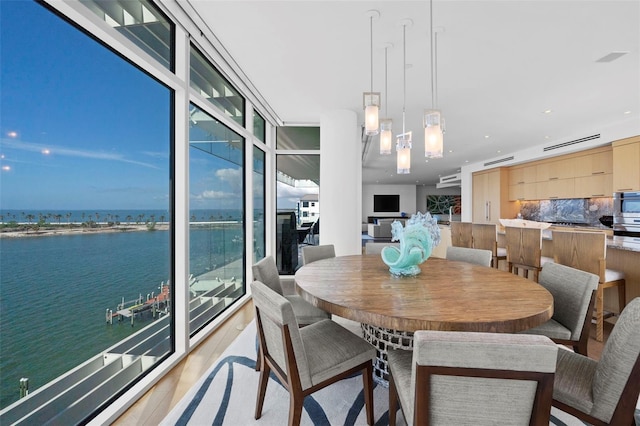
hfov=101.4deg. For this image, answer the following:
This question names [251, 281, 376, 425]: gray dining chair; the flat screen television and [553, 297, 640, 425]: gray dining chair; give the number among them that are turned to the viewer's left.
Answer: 1

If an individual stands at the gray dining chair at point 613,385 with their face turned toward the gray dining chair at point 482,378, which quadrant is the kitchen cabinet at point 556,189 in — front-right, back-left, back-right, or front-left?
back-right

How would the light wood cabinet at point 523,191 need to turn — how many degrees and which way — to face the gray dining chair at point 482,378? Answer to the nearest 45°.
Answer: approximately 45° to its left

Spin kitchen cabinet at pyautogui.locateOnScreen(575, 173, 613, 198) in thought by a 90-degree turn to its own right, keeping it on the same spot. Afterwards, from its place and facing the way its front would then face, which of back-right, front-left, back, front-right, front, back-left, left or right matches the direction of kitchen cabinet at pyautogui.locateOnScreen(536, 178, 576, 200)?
front

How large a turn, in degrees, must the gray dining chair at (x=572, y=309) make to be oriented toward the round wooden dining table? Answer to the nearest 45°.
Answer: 0° — it already faces it

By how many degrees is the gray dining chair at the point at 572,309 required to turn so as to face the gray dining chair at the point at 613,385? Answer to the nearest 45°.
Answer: approximately 45° to its left

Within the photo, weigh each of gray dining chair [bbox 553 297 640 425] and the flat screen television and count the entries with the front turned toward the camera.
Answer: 1

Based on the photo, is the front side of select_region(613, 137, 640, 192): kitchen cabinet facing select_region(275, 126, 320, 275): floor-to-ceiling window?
yes

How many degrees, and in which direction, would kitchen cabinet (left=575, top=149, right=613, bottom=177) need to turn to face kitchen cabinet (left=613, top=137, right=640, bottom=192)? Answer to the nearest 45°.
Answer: approximately 90° to its left

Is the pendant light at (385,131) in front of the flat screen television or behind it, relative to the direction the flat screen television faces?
in front

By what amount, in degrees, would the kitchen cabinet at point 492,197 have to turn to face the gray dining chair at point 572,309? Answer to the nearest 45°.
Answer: approximately 45° to its left

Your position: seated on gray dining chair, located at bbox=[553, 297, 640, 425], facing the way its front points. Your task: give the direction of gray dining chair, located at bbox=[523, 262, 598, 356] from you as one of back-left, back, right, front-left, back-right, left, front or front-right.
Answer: right

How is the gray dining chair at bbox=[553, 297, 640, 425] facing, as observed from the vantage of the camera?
facing to the left of the viewer

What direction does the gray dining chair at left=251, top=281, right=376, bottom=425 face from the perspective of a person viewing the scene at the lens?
facing away from the viewer and to the right of the viewer
